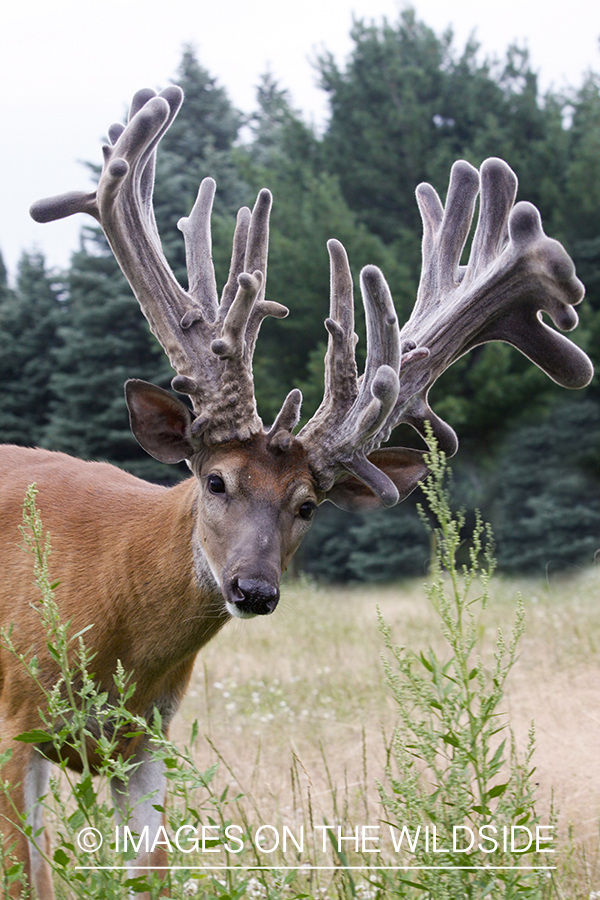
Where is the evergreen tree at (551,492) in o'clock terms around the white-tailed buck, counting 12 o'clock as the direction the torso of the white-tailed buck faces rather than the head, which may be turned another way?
The evergreen tree is roughly at 8 o'clock from the white-tailed buck.

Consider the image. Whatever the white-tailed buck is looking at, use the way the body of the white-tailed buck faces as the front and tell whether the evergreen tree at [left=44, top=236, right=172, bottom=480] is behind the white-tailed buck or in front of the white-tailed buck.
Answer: behind

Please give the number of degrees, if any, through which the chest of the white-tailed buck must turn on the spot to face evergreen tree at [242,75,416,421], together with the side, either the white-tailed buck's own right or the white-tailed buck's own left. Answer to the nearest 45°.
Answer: approximately 135° to the white-tailed buck's own left

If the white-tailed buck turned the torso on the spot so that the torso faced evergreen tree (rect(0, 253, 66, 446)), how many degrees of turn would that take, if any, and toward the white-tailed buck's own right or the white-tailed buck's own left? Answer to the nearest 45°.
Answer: approximately 135° to the white-tailed buck's own left

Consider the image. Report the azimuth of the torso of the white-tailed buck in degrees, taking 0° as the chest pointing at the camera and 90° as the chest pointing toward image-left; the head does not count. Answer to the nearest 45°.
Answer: approximately 315°
